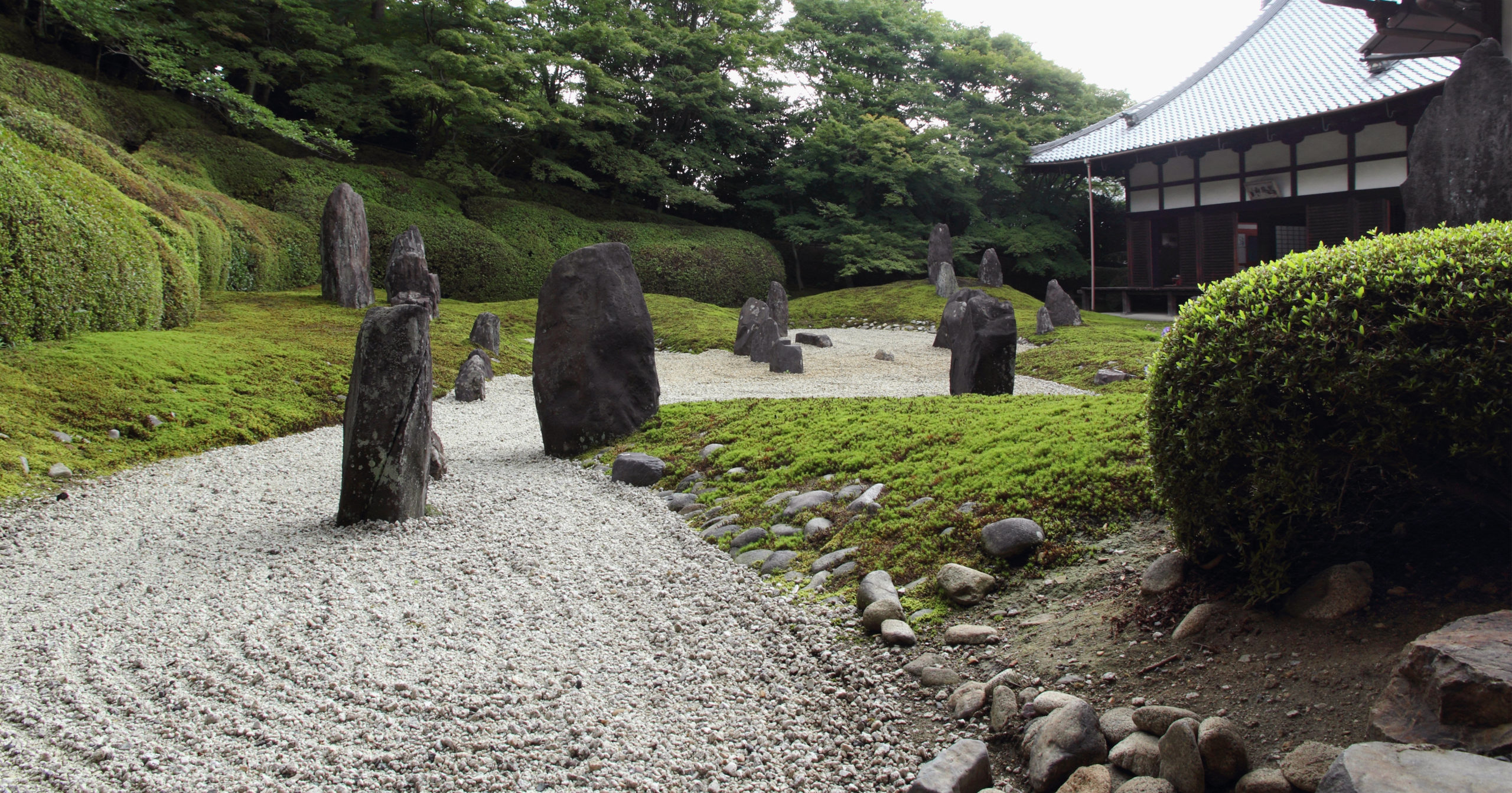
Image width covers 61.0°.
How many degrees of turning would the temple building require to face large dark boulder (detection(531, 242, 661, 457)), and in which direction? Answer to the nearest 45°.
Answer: approximately 45° to its left

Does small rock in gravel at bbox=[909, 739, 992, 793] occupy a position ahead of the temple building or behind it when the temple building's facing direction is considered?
ahead

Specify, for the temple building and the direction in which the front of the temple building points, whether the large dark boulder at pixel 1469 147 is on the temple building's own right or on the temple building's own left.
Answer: on the temple building's own left

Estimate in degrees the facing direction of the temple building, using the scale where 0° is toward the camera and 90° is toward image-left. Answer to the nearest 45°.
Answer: approximately 45°

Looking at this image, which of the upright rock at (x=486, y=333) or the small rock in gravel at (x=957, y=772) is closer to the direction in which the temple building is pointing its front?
the upright rock

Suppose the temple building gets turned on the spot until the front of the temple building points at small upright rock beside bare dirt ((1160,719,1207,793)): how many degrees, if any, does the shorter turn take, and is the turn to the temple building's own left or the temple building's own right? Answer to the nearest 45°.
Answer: approximately 45° to the temple building's own left

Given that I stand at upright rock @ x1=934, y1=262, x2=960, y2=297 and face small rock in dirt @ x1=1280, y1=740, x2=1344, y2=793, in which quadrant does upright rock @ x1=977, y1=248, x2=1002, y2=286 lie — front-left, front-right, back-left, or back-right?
back-left

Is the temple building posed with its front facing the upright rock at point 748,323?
yes

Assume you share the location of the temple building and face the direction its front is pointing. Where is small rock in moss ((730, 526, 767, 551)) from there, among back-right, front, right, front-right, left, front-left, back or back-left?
front-left

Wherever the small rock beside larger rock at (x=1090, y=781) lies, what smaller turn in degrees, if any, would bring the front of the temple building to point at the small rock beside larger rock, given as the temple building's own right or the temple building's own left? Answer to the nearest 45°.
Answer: approximately 45° to the temple building's own left

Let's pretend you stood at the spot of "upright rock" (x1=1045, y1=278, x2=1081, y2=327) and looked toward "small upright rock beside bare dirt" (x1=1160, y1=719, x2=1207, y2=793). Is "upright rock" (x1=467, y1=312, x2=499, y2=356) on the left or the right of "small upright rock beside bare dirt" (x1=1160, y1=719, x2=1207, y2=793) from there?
right

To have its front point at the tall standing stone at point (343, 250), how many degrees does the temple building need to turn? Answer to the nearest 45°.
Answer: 0° — it already faces it

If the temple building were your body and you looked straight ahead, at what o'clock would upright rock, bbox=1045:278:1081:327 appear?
The upright rock is roughly at 12 o'clock from the temple building.
